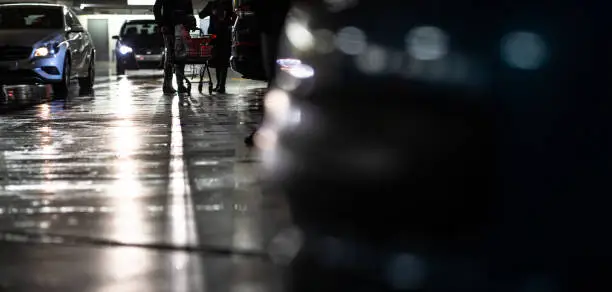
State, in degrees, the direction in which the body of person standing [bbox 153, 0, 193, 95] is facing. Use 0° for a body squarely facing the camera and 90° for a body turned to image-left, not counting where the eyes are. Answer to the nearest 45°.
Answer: approximately 270°

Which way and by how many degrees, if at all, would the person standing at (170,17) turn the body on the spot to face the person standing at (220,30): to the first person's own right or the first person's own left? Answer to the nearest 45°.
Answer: approximately 45° to the first person's own left

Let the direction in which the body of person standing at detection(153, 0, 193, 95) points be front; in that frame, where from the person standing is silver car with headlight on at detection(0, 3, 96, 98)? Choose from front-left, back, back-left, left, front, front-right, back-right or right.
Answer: back

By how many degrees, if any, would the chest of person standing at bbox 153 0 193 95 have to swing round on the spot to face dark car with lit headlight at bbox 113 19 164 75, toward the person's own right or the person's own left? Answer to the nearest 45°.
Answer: approximately 90° to the person's own left

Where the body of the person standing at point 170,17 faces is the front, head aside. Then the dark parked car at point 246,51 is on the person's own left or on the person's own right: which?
on the person's own right
